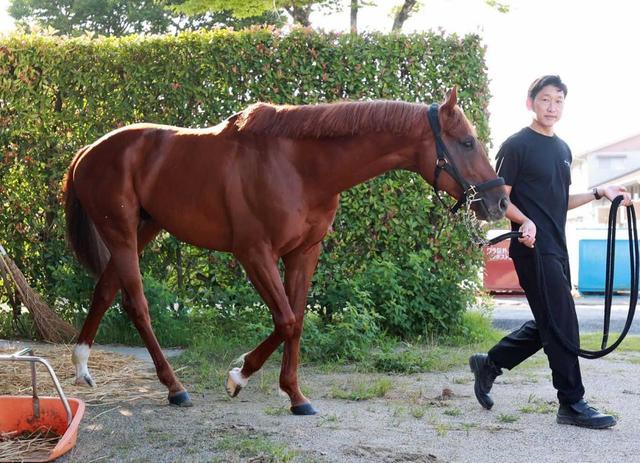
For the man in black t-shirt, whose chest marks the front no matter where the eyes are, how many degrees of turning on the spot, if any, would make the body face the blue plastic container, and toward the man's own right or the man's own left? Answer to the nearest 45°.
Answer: approximately 135° to the man's own left

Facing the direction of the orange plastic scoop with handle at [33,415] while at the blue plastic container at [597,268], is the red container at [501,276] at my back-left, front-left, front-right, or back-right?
front-right

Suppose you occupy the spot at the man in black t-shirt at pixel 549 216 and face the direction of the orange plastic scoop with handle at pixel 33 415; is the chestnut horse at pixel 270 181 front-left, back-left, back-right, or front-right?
front-right

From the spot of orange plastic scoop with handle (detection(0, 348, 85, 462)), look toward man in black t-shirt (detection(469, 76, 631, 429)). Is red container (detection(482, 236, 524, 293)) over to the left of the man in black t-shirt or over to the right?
left

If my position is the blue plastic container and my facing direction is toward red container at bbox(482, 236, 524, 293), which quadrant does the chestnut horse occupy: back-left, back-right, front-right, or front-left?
front-left

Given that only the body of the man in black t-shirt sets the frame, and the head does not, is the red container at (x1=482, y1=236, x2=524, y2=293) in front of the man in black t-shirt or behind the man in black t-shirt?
behind
